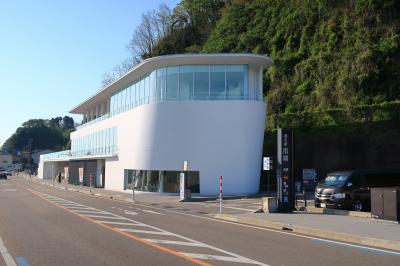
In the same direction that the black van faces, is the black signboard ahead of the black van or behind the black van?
ahead

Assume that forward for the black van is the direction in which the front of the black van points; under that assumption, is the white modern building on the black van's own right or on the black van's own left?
on the black van's own right

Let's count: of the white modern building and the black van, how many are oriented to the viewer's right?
0

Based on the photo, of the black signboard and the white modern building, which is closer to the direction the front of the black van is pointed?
the black signboard

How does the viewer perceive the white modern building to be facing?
facing the viewer and to the left of the viewer

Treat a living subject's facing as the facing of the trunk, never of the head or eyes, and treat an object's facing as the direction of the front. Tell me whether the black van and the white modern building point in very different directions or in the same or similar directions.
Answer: same or similar directions
